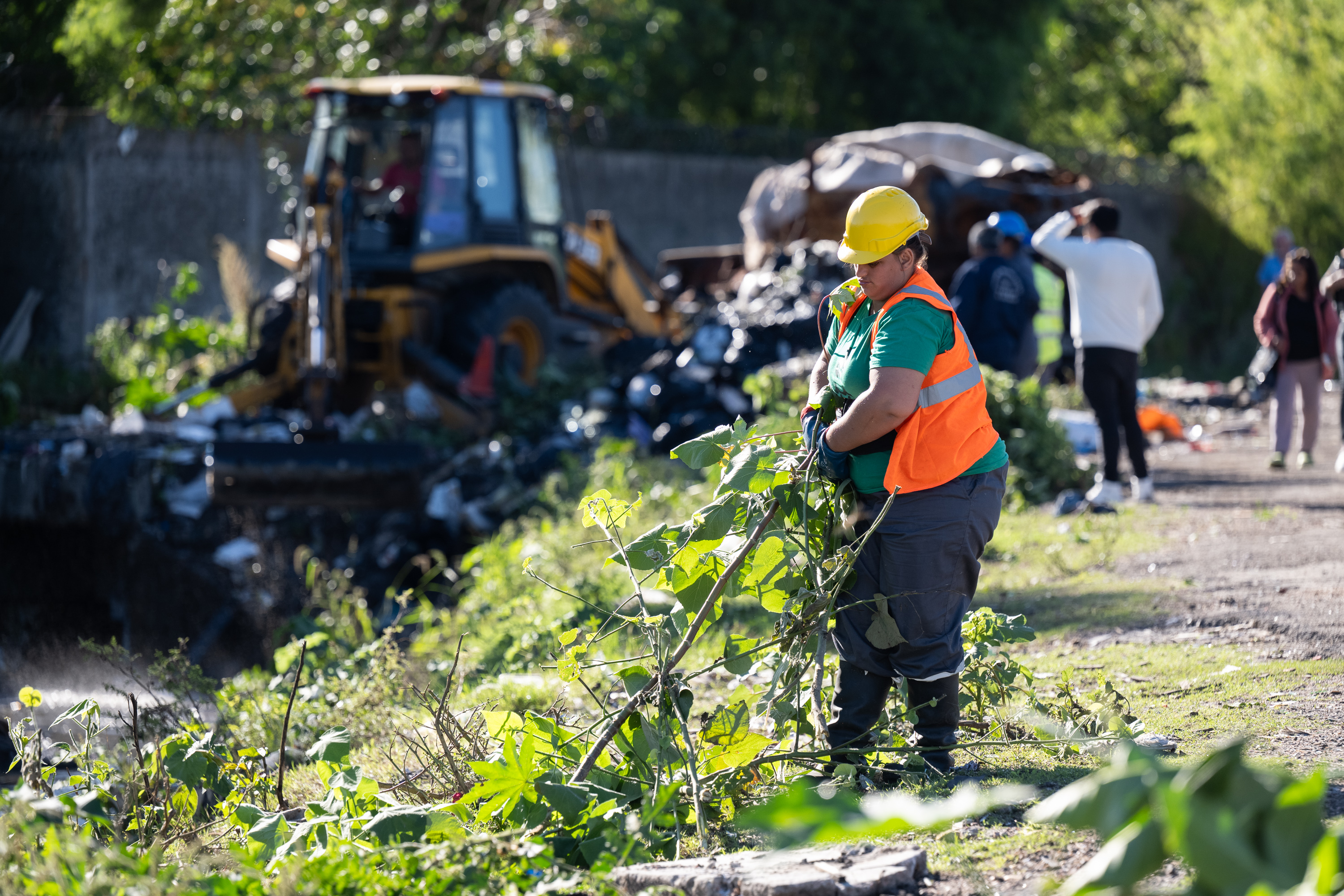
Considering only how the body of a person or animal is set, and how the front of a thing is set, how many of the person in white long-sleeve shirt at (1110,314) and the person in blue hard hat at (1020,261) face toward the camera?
0

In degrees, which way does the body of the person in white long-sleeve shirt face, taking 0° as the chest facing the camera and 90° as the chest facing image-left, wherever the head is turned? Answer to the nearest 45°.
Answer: approximately 135°
